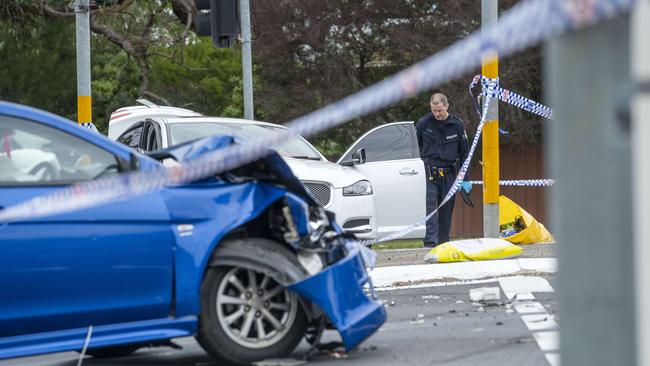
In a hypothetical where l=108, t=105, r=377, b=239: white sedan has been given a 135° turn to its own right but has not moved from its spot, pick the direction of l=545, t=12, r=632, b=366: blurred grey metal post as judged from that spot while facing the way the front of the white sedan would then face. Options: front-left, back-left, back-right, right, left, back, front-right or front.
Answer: left

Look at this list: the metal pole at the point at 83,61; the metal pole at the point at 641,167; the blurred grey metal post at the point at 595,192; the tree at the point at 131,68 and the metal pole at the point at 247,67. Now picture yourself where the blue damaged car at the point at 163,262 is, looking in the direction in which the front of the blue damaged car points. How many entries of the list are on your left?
3

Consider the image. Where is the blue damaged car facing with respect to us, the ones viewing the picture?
facing to the right of the viewer

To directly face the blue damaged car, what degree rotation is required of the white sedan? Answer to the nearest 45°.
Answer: approximately 45° to its right

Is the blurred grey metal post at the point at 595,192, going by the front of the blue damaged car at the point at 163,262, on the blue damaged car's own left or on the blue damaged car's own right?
on the blue damaged car's own right

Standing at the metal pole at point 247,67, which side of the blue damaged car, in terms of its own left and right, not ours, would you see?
left

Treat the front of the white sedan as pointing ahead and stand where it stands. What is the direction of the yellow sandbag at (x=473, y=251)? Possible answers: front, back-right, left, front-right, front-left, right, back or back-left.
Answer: front

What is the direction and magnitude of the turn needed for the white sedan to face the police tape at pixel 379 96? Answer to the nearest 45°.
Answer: approximately 45° to its right

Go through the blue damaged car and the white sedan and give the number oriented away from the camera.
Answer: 0

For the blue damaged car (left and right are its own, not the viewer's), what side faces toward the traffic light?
left

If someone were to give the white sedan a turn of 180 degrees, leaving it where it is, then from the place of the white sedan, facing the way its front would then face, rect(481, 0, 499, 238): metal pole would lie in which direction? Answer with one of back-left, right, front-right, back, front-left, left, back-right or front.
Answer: back-right

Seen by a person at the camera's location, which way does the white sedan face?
facing the viewer and to the right of the viewer
